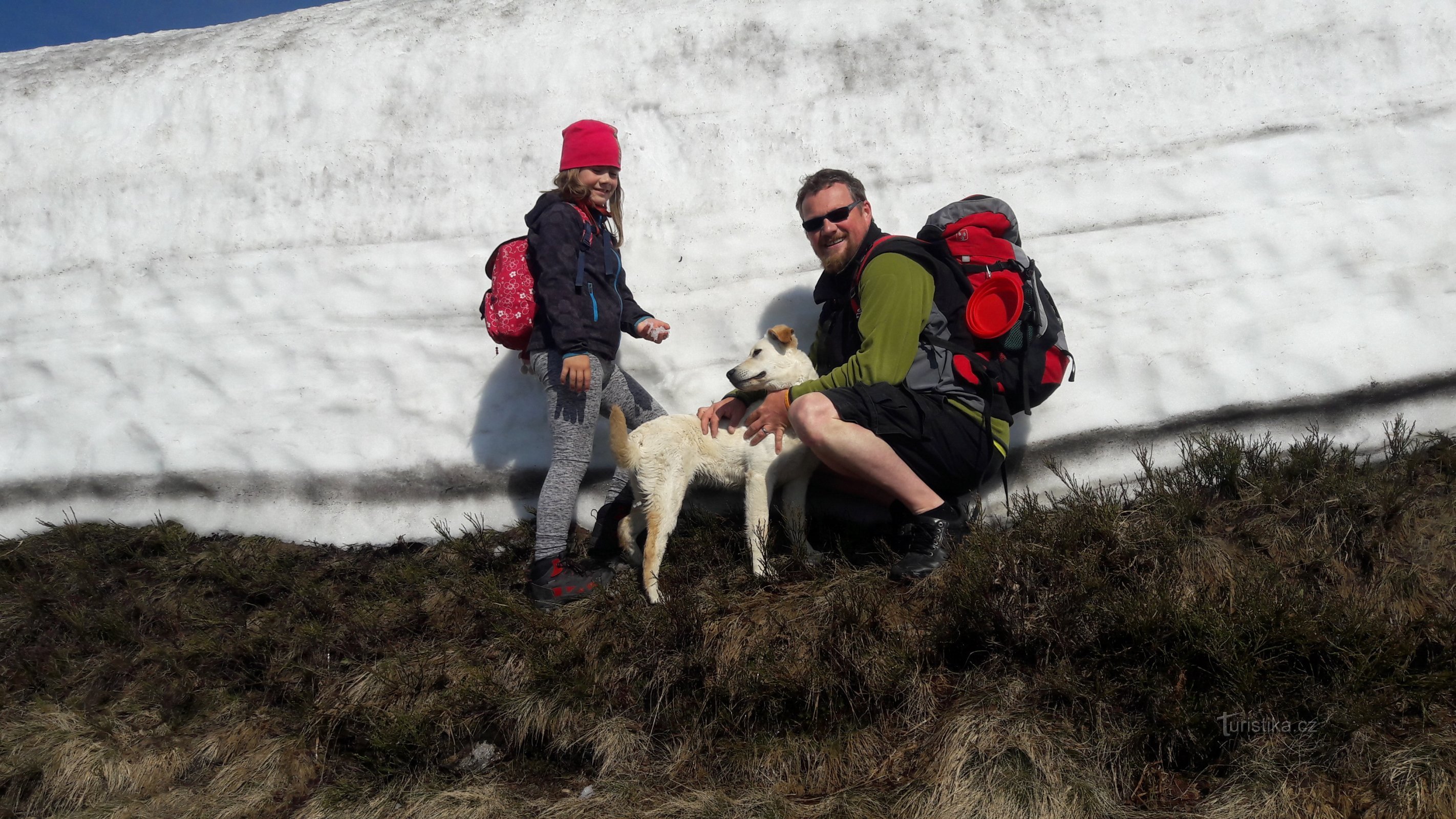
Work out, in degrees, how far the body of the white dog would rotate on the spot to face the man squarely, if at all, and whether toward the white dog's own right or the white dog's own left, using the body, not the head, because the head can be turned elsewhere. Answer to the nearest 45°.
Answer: approximately 45° to the white dog's own right

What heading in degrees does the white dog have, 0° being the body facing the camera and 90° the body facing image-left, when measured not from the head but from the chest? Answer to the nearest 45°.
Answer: approximately 270°

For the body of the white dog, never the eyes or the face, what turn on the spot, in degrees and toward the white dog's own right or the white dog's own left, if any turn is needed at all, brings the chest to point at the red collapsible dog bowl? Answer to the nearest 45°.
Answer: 0° — it already faces it
